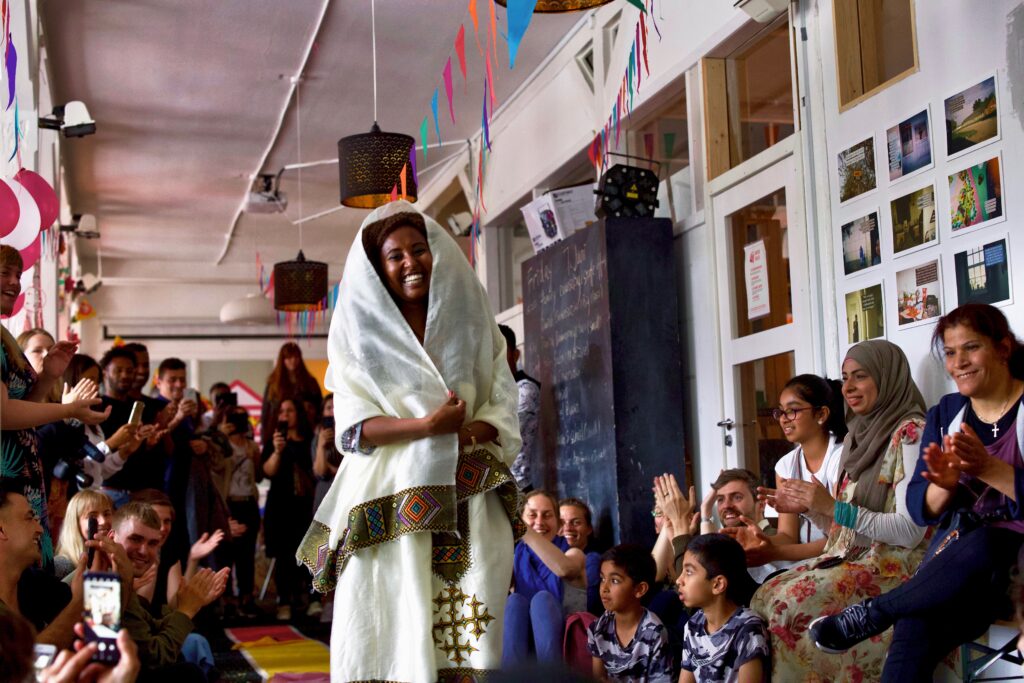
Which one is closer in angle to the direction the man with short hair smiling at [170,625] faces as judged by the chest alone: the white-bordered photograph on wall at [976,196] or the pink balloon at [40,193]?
the white-bordered photograph on wall

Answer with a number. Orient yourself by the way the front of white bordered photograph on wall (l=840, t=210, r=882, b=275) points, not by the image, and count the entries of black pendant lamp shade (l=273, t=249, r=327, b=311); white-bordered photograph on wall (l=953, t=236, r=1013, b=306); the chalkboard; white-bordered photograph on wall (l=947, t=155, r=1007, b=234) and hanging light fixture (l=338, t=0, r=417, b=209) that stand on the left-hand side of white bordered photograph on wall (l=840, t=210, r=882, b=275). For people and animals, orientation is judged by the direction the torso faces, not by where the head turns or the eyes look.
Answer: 2

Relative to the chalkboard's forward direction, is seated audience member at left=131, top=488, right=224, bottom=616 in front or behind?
in front

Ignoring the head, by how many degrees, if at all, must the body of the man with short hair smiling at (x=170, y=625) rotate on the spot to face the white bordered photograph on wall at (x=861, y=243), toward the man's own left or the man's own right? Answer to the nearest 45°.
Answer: approximately 45° to the man's own left

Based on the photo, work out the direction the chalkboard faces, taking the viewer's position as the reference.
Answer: facing the viewer and to the left of the viewer

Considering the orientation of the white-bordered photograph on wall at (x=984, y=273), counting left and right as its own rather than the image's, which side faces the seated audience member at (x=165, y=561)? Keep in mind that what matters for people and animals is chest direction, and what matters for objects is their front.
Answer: front

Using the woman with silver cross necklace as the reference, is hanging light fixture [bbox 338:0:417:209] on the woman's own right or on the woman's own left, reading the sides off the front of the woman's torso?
on the woman's own right
